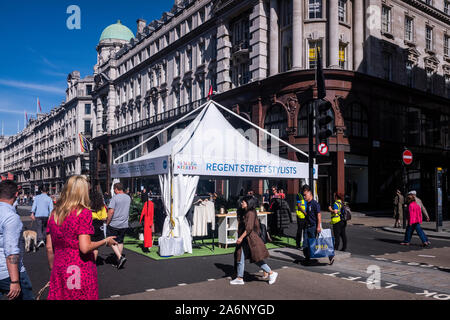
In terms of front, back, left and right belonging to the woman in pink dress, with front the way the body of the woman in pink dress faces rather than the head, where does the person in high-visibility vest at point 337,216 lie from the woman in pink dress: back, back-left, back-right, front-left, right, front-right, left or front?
front

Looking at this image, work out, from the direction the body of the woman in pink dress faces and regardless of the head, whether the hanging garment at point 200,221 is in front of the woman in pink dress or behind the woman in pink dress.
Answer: in front

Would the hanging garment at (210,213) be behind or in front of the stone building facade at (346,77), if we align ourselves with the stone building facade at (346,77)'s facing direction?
in front

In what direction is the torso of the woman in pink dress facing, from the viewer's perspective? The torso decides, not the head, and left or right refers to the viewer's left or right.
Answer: facing away from the viewer and to the right of the viewer

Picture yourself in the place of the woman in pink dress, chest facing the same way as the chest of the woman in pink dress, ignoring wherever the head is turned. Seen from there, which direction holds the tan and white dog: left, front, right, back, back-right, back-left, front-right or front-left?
front-left

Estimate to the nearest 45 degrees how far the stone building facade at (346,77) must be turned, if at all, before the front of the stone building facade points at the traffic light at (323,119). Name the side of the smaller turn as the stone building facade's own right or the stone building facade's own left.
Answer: approximately 45° to the stone building facade's own left

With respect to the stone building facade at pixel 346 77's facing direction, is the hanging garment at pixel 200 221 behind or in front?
in front

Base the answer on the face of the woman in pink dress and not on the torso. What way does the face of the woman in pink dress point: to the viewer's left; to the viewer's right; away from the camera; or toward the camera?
away from the camera

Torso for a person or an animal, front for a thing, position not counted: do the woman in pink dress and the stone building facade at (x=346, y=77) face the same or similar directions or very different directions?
very different directions
